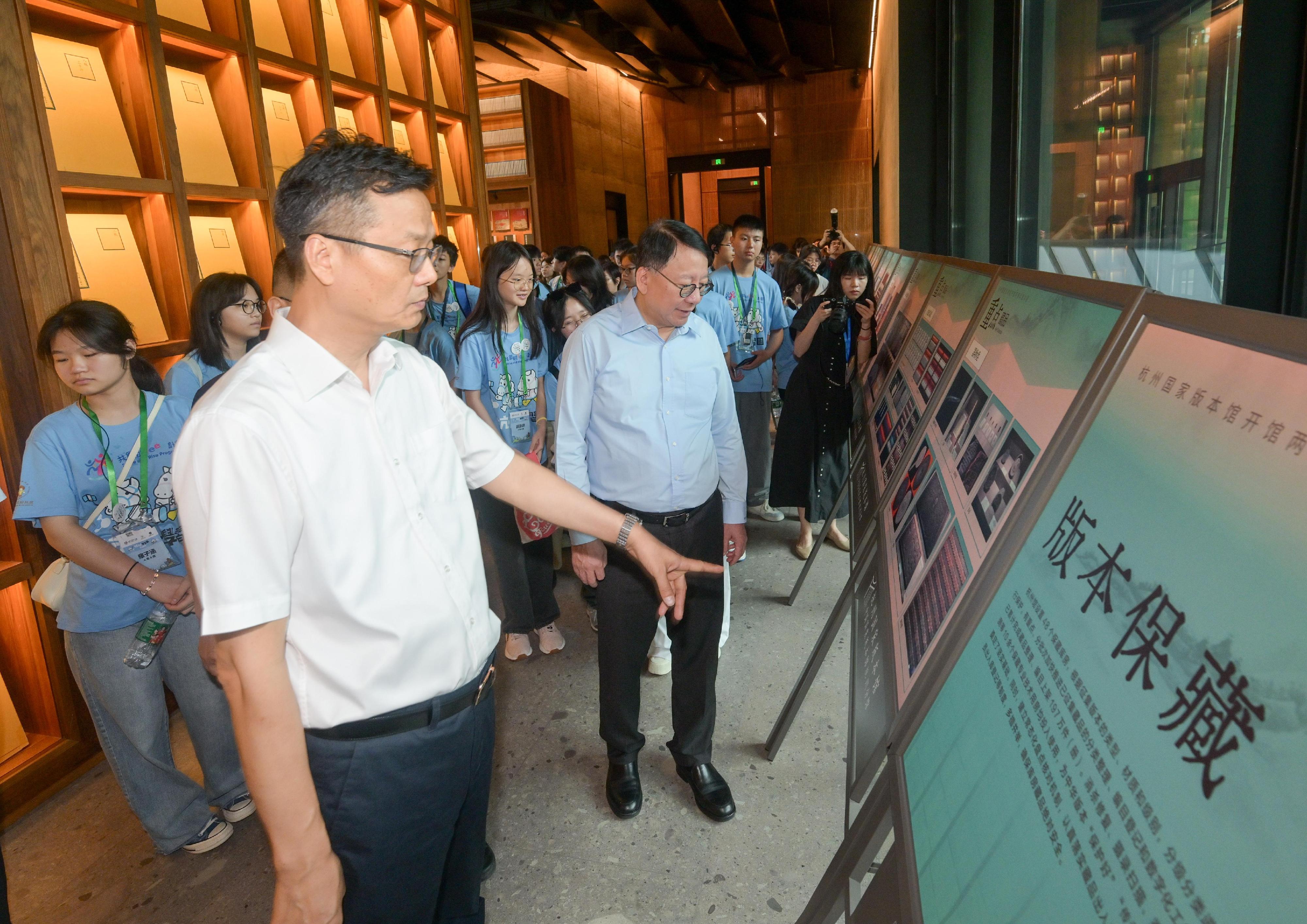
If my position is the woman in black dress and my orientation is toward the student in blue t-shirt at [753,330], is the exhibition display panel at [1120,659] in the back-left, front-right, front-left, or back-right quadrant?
back-left

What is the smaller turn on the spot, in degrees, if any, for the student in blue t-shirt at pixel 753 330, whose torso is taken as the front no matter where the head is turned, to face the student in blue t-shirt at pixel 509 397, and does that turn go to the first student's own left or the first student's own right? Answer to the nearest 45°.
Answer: approximately 45° to the first student's own right

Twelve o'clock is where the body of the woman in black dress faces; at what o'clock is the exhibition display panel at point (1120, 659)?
The exhibition display panel is roughly at 12 o'clock from the woman in black dress.

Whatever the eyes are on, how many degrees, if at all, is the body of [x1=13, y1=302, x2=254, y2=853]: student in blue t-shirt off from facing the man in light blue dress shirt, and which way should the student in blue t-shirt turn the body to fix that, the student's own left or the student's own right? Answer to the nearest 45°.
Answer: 0° — they already face them

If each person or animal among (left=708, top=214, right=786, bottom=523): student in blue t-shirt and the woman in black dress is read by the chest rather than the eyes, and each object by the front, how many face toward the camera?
2

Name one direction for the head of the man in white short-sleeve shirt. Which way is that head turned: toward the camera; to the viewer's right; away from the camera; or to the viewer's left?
to the viewer's right

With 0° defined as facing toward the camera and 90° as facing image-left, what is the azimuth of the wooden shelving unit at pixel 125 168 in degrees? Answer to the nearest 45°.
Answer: approximately 315°

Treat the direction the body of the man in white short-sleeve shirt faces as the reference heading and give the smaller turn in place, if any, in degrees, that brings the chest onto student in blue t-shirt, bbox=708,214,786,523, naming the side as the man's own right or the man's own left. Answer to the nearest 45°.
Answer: approximately 90° to the man's own left

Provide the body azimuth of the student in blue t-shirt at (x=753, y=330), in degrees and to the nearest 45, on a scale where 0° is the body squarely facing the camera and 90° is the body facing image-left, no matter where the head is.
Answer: approximately 0°

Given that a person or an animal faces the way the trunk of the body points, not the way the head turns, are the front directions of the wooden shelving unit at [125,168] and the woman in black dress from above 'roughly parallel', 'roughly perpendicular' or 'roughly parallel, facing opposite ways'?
roughly perpendicular
